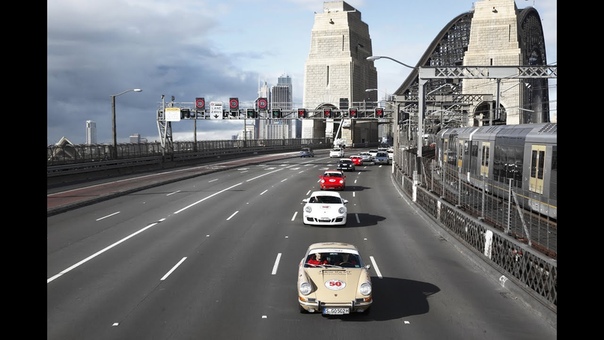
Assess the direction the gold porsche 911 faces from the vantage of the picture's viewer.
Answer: facing the viewer

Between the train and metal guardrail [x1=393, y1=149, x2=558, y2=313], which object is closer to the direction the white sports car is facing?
the metal guardrail

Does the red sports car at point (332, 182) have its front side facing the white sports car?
yes

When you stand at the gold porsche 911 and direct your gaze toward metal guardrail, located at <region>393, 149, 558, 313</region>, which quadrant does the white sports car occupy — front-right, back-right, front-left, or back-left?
front-left

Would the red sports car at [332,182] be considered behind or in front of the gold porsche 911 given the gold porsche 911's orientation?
behind

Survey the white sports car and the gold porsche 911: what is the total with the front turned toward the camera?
2

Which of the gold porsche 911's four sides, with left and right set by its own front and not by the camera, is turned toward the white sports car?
back

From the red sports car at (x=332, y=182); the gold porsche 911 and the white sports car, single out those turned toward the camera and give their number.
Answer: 3

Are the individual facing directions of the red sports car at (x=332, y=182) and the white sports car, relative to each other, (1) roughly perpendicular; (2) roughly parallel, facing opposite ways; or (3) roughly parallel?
roughly parallel

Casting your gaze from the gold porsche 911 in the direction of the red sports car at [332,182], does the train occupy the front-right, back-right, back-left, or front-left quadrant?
front-right

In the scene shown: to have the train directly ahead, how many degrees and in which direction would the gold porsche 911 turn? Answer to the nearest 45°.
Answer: approximately 135° to its left

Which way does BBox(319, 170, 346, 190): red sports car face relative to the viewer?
toward the camera

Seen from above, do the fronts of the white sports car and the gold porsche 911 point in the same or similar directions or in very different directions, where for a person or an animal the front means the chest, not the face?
same or similar directions
